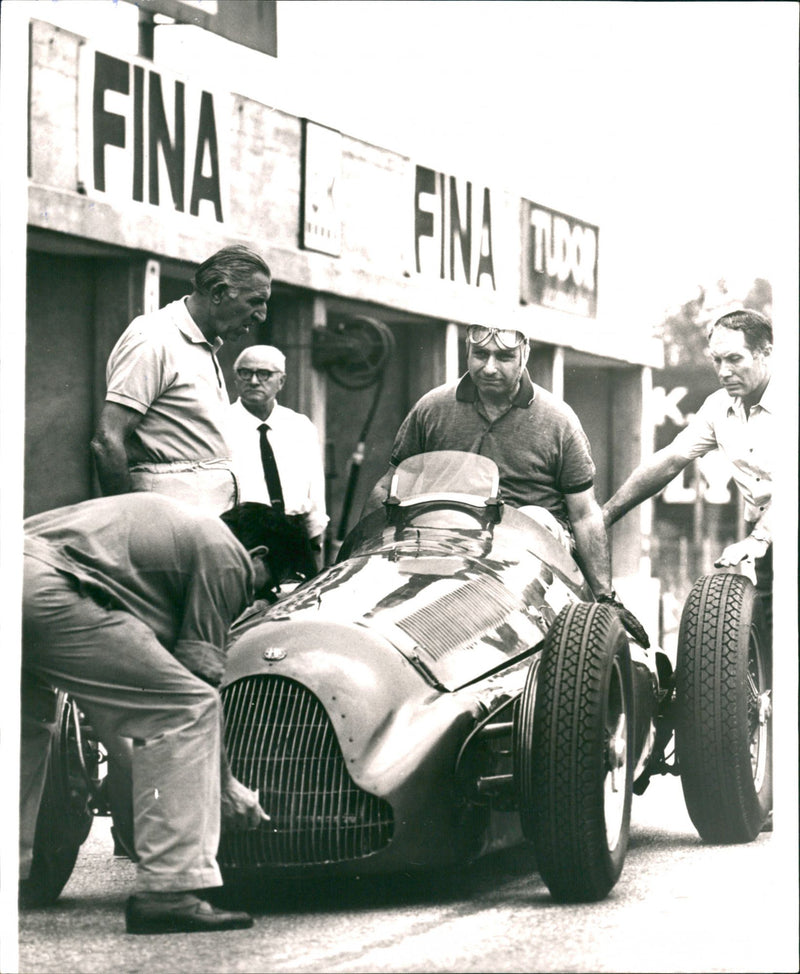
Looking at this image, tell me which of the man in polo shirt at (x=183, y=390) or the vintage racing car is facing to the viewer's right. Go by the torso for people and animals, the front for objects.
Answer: the man in polo shirt

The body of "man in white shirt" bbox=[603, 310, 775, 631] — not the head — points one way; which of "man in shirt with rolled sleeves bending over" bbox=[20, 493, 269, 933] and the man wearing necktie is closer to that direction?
the man in shirt with rolled sleeves bending over

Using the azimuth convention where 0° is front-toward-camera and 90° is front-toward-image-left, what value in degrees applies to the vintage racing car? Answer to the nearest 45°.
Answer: approximately 45°

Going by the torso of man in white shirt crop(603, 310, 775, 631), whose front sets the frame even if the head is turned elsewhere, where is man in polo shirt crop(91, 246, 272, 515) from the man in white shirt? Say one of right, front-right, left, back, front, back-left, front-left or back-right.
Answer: front-right

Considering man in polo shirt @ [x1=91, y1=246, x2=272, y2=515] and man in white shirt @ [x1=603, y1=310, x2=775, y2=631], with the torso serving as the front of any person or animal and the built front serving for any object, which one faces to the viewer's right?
the man in polo shirt

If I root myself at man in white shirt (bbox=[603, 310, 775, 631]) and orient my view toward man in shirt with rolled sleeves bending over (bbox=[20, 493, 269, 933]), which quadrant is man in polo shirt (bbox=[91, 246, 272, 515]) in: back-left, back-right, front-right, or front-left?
front-right

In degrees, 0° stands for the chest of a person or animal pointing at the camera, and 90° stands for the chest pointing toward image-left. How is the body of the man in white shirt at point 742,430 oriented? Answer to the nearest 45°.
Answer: approximately 45°

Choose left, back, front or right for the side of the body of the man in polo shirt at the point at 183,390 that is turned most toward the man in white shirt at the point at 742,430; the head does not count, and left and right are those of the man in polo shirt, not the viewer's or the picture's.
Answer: front

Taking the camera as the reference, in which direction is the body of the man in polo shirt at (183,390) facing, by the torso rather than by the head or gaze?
to the viewer's right

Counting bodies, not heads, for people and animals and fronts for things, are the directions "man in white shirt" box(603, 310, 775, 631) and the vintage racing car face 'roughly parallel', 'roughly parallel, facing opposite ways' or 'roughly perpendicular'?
roughly parallel
